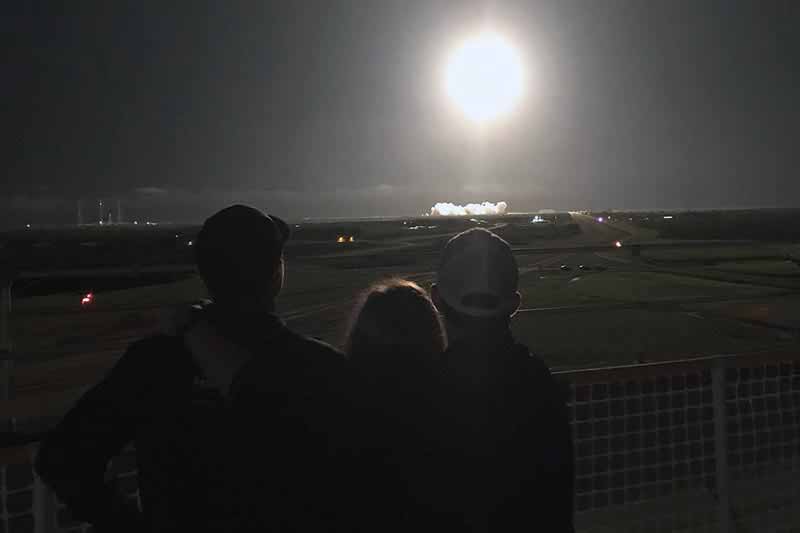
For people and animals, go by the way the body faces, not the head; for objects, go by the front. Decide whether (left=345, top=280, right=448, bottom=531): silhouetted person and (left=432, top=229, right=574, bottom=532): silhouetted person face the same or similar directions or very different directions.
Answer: same or similar directions

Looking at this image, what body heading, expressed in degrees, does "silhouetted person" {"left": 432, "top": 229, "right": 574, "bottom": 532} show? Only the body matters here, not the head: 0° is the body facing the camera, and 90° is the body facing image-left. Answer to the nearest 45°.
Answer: approximately 180°

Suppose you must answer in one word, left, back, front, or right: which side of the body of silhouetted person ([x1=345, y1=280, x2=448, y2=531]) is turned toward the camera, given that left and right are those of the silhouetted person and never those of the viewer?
back

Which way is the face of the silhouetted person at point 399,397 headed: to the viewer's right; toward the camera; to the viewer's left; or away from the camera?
away from the camera

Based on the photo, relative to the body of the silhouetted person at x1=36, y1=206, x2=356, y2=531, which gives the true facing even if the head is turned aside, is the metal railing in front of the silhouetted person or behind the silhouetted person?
in front

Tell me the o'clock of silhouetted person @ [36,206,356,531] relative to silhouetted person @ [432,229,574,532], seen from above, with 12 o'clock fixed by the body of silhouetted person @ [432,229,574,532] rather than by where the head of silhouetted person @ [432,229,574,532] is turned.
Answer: silhouetted person @ [36,206,356,531] is roughly at 8 o'clock from silhouetted person @ [432,229,574,532].

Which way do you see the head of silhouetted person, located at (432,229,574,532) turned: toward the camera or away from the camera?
away from the camera

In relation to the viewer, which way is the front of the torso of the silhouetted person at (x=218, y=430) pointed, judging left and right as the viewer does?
facing away from the viewer and to the right of the viewer

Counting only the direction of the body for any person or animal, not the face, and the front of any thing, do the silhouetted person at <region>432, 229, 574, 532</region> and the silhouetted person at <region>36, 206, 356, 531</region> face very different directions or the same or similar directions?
same or similar directions

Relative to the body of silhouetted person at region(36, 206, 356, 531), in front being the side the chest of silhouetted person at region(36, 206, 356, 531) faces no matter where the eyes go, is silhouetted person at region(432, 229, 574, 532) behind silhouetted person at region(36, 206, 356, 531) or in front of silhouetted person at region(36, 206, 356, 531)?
in front
